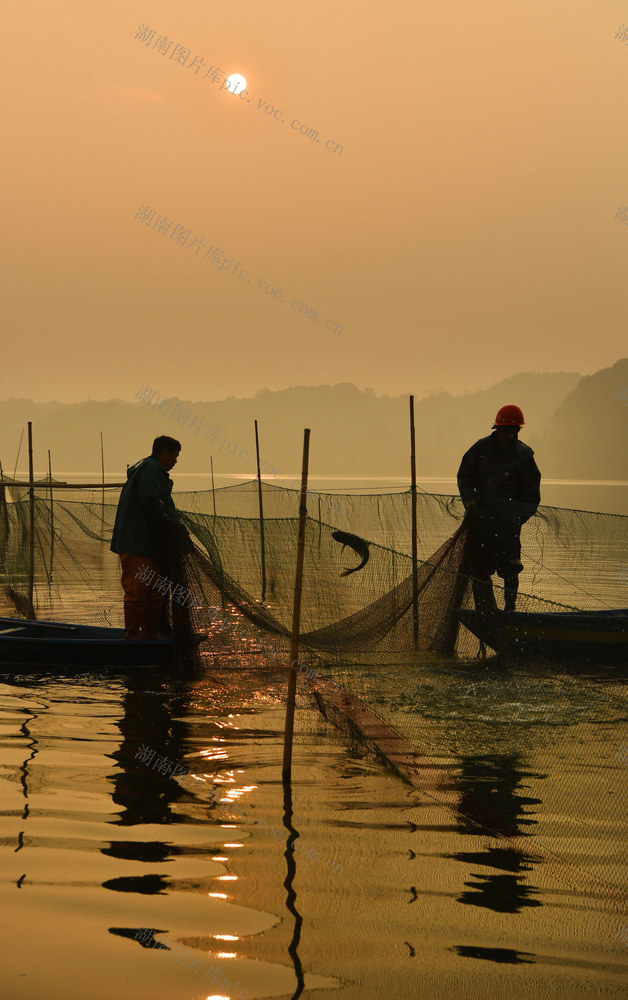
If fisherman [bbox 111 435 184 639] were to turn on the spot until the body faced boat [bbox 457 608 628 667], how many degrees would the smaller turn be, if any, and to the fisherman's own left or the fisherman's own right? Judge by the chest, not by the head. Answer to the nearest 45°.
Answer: approximately 45° to the fisherman's own right

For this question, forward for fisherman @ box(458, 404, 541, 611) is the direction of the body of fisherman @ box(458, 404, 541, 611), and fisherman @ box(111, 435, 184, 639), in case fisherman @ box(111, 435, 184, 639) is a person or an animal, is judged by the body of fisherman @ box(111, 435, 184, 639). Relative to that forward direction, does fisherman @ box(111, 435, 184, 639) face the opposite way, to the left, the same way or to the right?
to the left

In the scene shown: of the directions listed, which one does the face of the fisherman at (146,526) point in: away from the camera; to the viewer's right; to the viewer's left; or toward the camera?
to the viewer's right

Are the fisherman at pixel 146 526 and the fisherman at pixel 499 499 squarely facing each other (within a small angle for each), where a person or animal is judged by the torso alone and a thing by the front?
no

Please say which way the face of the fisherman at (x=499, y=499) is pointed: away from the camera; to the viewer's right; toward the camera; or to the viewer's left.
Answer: toward the camera

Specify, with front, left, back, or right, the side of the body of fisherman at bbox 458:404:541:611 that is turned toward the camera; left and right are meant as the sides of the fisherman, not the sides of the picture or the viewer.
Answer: front

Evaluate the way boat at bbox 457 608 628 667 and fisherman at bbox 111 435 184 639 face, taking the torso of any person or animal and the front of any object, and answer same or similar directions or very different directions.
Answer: very different directions

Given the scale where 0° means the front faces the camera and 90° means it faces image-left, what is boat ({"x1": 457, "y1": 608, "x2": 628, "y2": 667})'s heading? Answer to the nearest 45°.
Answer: approximately 90°

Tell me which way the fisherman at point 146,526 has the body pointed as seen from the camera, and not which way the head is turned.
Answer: to the viewer's right

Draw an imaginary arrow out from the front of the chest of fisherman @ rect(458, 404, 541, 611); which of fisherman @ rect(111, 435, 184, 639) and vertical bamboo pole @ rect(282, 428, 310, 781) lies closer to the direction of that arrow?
the vertical bamboo pole
